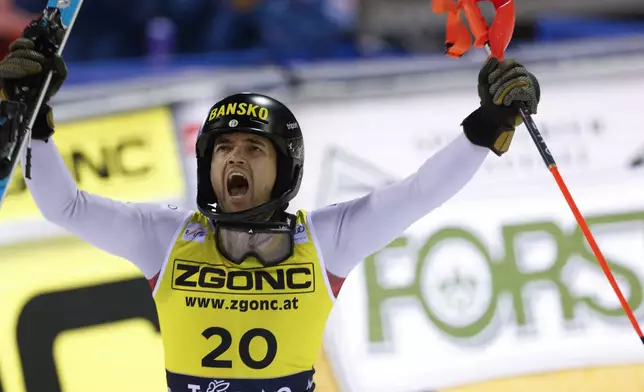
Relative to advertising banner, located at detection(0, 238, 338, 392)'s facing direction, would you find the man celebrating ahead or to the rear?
ahead

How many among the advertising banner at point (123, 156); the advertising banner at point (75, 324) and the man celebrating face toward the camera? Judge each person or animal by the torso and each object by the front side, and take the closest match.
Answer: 3

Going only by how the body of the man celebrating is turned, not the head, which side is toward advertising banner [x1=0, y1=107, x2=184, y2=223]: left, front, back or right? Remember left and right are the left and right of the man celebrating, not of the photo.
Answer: back

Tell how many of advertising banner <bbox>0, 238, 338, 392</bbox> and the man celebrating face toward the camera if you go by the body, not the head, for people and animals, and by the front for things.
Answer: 2

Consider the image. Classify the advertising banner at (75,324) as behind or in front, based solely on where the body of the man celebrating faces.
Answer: behind

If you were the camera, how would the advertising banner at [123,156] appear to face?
facing the viewer

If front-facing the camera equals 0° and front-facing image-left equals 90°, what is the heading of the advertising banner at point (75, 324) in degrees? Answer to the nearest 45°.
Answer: approximately 0°

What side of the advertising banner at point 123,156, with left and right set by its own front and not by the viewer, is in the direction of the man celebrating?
front

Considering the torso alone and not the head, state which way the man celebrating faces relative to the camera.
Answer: toward the camera
